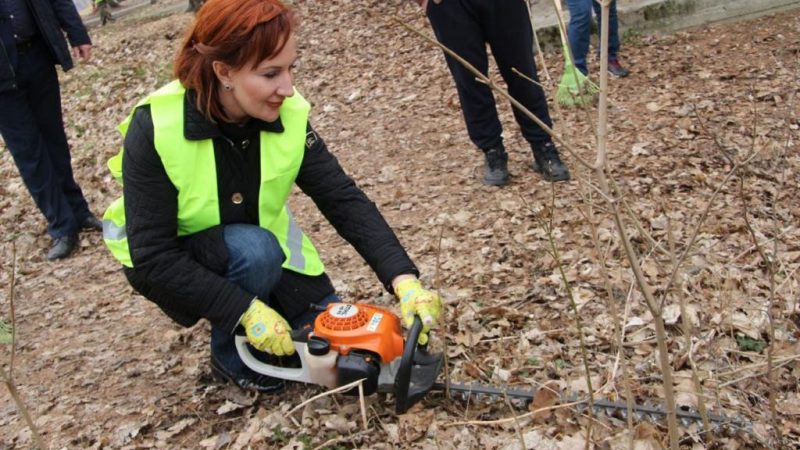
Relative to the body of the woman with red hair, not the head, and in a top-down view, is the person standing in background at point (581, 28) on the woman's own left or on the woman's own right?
on the woman's own left

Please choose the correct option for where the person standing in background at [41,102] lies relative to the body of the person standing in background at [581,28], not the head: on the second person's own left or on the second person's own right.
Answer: on the second person's own right

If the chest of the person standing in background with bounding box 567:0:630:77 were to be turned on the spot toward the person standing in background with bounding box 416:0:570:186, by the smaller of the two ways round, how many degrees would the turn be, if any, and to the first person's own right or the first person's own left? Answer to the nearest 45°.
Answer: approximately 45° to the first person's own right

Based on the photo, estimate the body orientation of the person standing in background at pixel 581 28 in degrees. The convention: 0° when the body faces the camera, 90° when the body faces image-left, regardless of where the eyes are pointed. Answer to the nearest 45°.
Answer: approximately 315°

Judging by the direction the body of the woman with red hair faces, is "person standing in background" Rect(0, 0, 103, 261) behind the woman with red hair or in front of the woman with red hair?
behind

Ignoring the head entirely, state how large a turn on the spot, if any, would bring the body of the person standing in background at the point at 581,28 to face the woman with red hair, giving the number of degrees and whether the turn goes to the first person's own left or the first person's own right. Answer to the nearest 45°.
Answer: approximately 45° to the first person's own right

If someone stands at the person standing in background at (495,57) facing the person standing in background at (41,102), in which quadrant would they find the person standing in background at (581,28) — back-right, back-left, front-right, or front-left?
back-right

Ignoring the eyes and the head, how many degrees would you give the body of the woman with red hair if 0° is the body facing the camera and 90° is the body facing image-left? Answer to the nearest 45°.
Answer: approximately 315°

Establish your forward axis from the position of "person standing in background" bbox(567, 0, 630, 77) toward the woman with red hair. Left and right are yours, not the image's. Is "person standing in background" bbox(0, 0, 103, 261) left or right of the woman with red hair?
right
